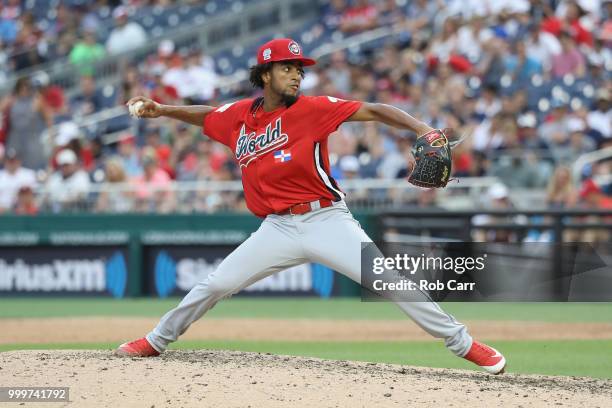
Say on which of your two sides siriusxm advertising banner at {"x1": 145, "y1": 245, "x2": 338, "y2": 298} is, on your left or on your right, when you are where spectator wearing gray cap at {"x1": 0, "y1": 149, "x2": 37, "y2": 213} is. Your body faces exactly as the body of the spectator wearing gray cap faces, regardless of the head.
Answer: on your left

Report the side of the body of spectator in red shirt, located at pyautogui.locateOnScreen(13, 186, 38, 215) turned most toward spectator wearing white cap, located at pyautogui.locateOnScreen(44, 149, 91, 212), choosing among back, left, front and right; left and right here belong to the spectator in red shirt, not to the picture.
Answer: left

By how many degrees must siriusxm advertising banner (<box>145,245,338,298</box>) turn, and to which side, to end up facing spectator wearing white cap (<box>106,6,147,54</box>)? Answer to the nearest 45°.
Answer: approximately 180°

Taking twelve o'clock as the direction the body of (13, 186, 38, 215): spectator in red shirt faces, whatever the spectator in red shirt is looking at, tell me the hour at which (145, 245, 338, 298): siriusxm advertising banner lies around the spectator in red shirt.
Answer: The siriusxm advertising banner is roughly at 10 o'clock from the spectator in red shirt.

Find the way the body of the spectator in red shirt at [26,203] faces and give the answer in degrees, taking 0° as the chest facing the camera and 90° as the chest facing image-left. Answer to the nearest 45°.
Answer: approximately 0°

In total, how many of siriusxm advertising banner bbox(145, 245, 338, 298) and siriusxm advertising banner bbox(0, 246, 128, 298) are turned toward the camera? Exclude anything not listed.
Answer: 2

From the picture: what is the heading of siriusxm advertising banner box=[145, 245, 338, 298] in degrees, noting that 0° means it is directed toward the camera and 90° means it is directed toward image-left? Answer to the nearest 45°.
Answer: approximately 0°
